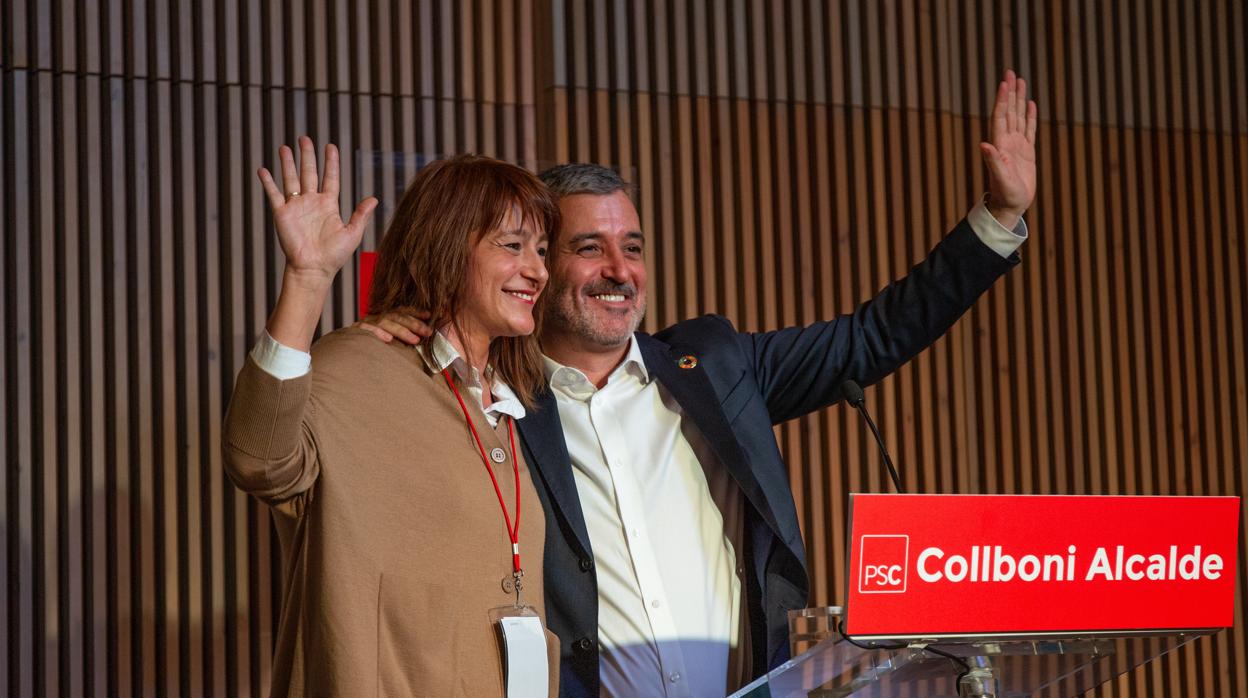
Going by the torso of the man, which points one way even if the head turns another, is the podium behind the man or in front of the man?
in front

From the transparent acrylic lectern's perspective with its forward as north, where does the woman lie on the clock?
The woman is roughly at 3 o'clock from the transparent acrylic lectern.

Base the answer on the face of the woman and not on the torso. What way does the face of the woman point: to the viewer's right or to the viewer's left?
to the viewer's right

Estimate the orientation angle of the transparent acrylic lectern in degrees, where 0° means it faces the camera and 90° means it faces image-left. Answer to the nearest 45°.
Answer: approximately 0°

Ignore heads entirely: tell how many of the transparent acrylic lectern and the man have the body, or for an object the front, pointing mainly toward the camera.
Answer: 2
